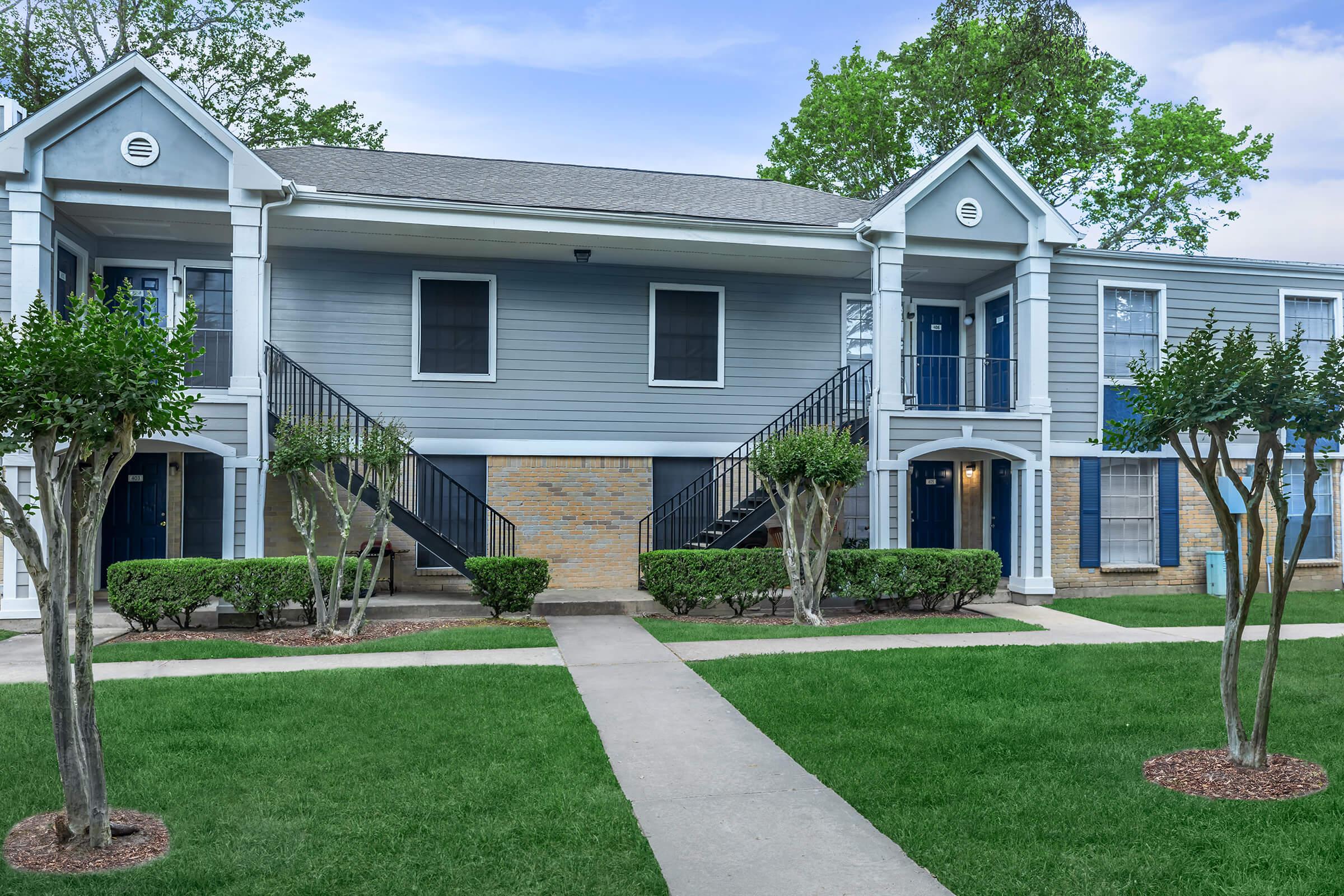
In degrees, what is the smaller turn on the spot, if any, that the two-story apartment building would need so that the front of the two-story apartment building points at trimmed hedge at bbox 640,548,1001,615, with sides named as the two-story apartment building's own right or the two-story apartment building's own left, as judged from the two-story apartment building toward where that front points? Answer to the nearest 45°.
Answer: approximately 45° to the two-story apartment building's own left

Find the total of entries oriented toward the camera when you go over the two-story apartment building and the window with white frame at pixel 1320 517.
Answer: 2

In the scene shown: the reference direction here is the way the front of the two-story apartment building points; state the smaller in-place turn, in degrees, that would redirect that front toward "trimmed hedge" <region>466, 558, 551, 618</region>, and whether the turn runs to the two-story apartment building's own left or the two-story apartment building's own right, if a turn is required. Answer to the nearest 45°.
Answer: approximately 45° to the two-story apartment building's own right

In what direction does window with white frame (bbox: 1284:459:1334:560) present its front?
toward the camera

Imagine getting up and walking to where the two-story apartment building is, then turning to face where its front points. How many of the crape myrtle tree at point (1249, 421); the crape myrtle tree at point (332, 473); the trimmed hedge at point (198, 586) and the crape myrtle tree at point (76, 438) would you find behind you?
0

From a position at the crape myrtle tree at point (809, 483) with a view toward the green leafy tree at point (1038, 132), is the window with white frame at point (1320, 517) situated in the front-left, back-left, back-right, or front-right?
front-right

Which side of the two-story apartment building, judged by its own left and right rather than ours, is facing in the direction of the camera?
front

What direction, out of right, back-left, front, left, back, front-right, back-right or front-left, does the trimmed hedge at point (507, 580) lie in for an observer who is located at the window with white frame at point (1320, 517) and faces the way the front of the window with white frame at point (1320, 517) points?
front-right

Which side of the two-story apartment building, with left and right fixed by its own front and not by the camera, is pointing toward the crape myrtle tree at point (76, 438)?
front

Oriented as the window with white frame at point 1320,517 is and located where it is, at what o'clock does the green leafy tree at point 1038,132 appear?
The green leafy tree is roughly at 5 o'clock from the window with white frame.

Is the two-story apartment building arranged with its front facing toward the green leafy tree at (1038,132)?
no

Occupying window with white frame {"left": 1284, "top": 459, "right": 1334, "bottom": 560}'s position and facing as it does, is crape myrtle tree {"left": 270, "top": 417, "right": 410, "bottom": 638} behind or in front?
in front

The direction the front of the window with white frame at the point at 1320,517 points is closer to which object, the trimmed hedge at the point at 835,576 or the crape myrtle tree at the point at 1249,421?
the crape myrtle tree

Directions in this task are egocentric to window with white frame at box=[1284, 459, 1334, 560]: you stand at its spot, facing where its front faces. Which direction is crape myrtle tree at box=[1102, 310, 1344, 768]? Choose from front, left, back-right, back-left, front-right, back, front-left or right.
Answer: front

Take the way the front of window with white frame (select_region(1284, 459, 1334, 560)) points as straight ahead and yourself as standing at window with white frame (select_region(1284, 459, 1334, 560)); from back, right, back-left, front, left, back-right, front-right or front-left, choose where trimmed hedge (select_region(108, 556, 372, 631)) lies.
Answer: front-right

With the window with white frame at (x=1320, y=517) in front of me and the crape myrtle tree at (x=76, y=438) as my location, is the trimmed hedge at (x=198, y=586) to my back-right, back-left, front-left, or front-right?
front-left
